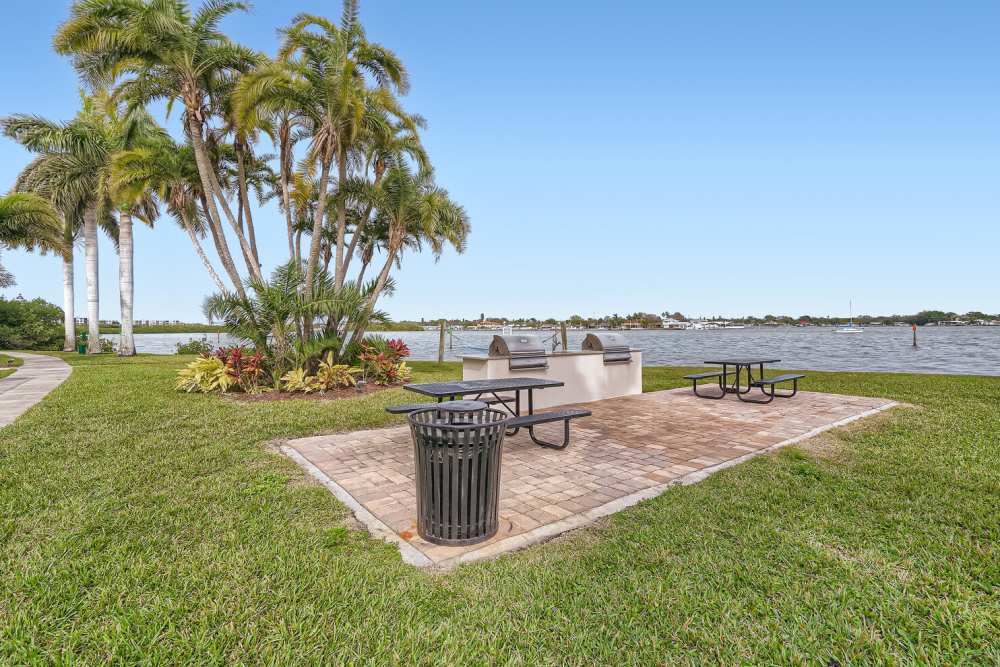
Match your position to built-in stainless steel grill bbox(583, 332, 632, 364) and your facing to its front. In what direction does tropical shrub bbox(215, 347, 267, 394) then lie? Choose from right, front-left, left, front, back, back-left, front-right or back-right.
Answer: back-right

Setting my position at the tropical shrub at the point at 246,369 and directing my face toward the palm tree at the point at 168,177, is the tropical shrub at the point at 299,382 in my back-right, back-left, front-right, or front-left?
back-right

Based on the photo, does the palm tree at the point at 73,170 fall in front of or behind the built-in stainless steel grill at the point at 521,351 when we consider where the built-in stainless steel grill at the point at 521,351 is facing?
behind

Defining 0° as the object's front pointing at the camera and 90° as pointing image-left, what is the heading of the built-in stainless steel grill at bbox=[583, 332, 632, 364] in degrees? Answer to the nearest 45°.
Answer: approximately 315°

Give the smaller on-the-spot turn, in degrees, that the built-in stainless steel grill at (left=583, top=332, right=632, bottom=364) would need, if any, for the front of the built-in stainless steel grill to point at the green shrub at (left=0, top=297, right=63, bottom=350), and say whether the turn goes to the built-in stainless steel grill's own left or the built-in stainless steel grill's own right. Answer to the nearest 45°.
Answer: approximately 135° to the built-in stainless steel grill's own right
